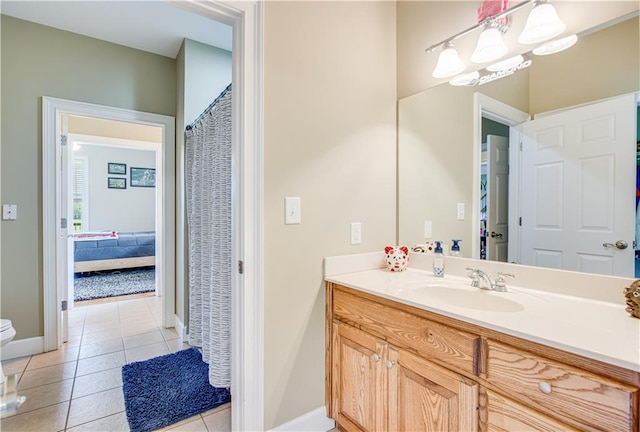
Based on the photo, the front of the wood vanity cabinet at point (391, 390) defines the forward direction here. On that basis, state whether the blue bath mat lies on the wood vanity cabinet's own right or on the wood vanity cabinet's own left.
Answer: on the wood vanity cabinet's own right

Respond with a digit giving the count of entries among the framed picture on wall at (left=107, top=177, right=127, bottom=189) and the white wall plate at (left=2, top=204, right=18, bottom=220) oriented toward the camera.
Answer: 2

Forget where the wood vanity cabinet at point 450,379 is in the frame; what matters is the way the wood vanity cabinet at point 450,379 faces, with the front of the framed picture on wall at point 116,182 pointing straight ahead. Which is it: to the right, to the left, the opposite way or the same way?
to the right

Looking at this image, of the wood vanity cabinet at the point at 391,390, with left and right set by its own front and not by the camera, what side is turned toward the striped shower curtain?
right

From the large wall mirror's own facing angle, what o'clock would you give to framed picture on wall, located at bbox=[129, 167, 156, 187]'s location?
The framed picture on wall is roughly at 2 o'clock from the large wall mirror.

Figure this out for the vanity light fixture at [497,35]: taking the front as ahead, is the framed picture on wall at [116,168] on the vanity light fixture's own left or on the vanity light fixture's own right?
on the vanity light fixture's own right

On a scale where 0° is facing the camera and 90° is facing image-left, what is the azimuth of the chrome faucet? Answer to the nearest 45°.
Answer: approximately 45°

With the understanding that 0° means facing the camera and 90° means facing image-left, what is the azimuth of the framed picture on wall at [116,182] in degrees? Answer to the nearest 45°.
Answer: approximately 0°
